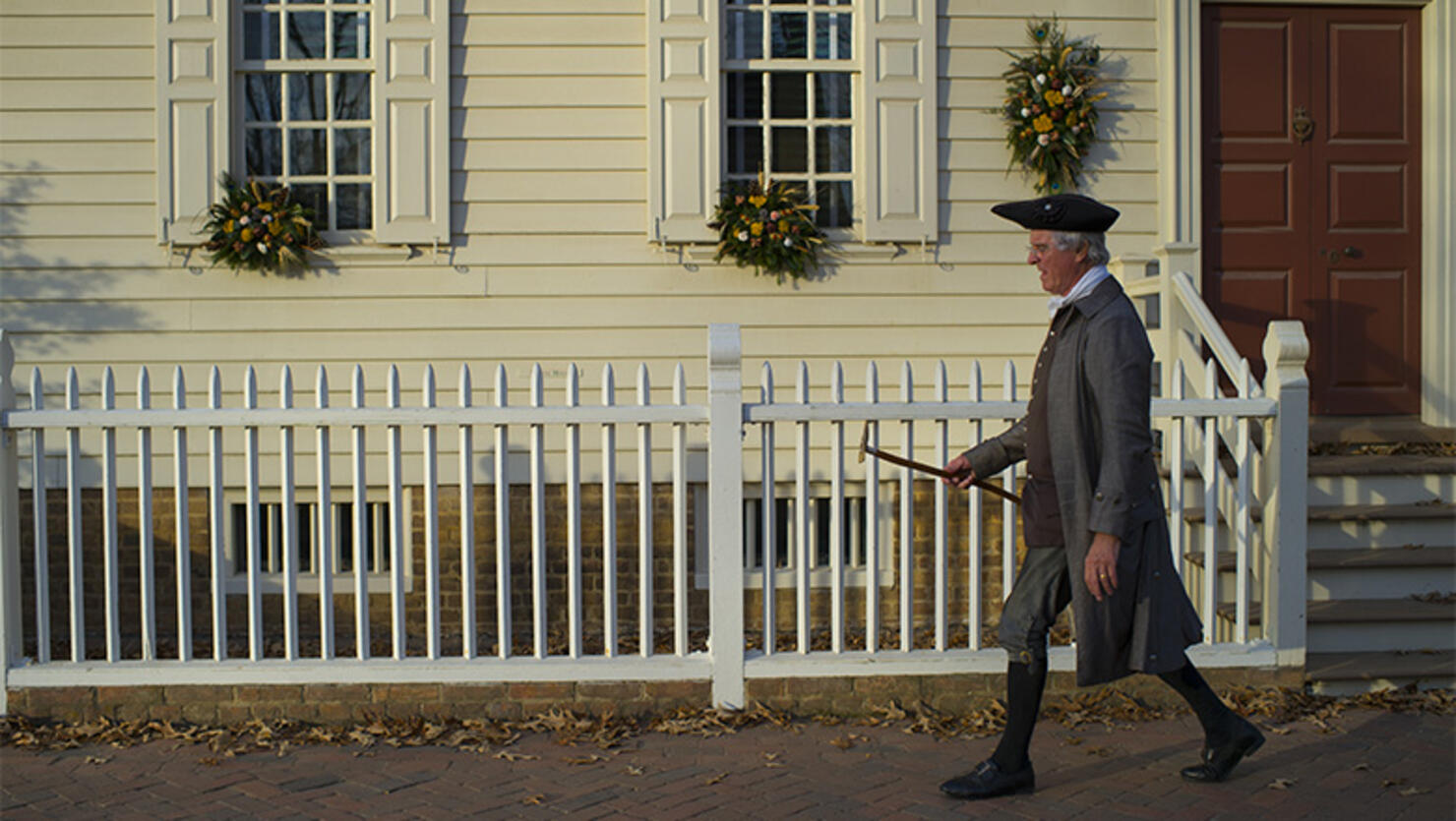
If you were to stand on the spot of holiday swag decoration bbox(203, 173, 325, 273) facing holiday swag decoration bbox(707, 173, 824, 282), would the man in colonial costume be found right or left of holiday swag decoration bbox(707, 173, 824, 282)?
right

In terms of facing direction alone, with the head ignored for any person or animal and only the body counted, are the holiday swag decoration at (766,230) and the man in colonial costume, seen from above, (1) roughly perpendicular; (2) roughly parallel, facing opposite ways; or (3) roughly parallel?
roughly perpendicular

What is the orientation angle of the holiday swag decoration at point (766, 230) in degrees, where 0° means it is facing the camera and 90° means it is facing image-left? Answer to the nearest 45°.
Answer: approximately 0°

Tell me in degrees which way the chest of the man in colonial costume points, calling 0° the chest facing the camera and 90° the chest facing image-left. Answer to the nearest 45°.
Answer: approximately 90°

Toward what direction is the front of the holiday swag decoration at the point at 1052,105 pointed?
toward the camera

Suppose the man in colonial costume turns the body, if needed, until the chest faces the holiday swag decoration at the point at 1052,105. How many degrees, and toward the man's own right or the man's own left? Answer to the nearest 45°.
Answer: approximately 90° to the man's own right

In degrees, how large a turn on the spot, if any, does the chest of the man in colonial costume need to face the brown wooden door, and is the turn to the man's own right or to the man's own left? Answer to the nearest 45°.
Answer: approximately 90° to the man's own right

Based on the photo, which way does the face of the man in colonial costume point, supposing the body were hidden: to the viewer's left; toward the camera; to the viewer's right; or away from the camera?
to the viewer's left

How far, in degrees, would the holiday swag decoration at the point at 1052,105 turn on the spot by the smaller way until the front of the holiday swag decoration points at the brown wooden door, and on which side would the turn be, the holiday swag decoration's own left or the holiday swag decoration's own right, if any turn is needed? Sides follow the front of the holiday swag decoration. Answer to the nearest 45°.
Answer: approximately 90° to the holiday swag decoration's own left

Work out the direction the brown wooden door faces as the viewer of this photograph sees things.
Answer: facing the viewer

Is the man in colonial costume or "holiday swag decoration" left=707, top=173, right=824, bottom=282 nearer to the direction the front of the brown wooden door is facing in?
the man in colonial costume

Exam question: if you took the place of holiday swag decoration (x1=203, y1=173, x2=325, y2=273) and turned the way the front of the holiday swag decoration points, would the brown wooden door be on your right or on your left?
on your left
